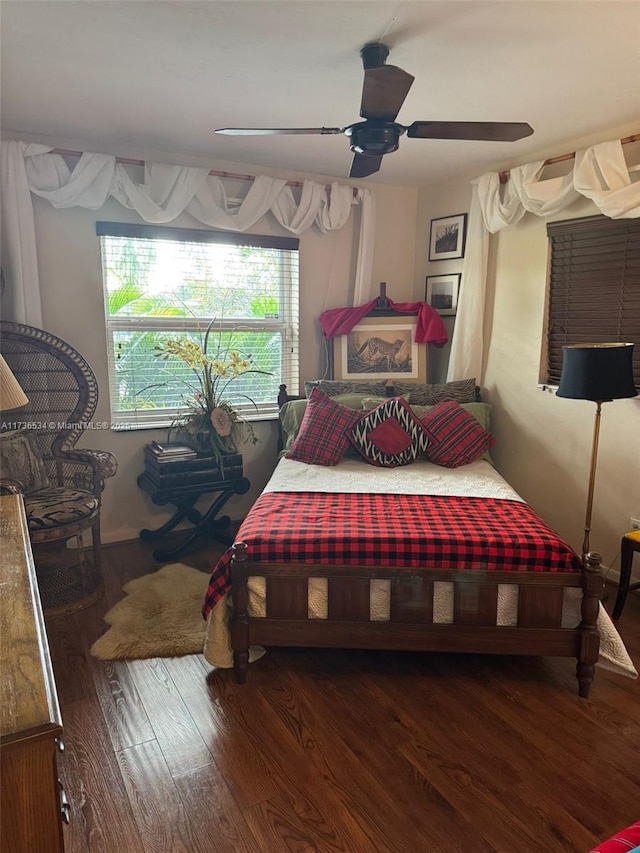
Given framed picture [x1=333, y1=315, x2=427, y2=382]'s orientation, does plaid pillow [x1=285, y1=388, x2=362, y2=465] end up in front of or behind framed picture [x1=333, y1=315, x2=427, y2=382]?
in front

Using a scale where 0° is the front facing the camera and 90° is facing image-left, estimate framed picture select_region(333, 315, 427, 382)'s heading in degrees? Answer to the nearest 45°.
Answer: approximately 0°

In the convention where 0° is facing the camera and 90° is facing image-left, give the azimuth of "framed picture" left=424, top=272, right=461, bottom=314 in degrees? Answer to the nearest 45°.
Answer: approximately 45°

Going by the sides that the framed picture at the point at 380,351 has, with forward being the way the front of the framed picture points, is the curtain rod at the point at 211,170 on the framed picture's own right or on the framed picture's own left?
on the framed picture's own right

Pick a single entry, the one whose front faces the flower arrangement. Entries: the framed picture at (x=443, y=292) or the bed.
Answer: the framed picture

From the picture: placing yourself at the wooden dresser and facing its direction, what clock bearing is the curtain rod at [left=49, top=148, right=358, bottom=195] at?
The curtain rod is roughly at 10 o'clock from the wooden dresser.

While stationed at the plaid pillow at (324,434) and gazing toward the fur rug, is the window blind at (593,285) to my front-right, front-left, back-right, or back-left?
back-left

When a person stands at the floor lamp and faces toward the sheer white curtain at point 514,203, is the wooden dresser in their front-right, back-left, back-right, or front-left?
back-left

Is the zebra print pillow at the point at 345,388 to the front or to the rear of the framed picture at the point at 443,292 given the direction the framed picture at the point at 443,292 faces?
to the front

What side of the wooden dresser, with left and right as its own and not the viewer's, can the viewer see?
right

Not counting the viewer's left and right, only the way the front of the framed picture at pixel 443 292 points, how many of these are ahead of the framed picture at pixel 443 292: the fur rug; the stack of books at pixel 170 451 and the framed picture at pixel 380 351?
3
